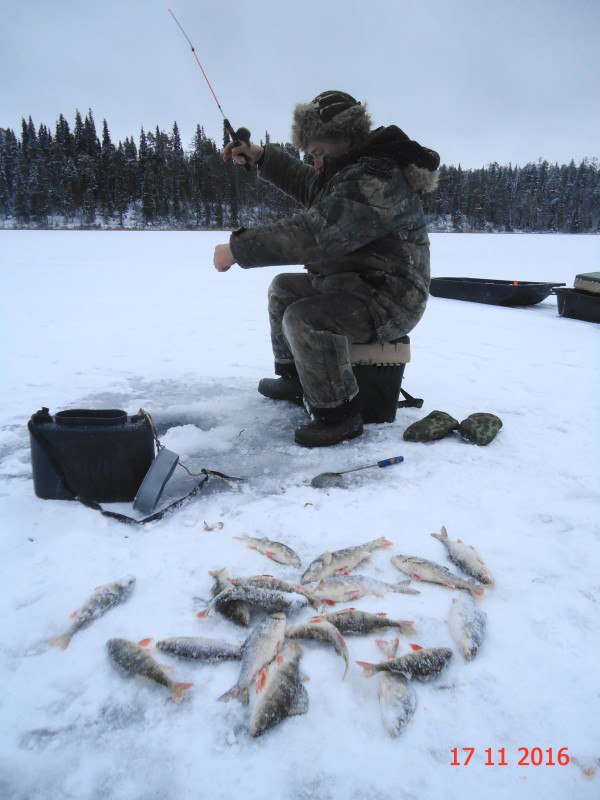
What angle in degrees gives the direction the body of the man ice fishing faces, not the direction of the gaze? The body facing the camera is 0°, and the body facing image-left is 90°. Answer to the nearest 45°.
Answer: approximately 90°

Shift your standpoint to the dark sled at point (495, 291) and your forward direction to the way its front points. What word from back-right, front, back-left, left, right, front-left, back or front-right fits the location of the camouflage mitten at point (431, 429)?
right

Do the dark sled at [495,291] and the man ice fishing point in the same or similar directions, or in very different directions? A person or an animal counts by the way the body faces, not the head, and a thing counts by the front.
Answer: very different directions

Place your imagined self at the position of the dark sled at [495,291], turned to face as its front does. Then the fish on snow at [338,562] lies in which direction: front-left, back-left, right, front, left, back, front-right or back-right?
right

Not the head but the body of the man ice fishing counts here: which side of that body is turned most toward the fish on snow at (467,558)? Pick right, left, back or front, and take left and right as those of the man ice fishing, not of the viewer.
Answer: left

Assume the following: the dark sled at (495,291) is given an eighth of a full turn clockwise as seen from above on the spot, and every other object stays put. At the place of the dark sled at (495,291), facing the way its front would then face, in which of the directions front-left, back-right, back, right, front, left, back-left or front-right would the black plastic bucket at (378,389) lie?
front-right

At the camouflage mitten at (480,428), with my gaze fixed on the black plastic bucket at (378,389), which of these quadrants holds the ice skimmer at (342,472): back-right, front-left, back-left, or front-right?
front-left

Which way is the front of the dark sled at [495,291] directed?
to the viewer's right

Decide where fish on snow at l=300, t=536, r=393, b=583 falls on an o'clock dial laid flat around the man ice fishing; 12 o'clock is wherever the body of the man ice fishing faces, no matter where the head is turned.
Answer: The fish on snow is roughly at 9 o'clock from the man ice fishing.
